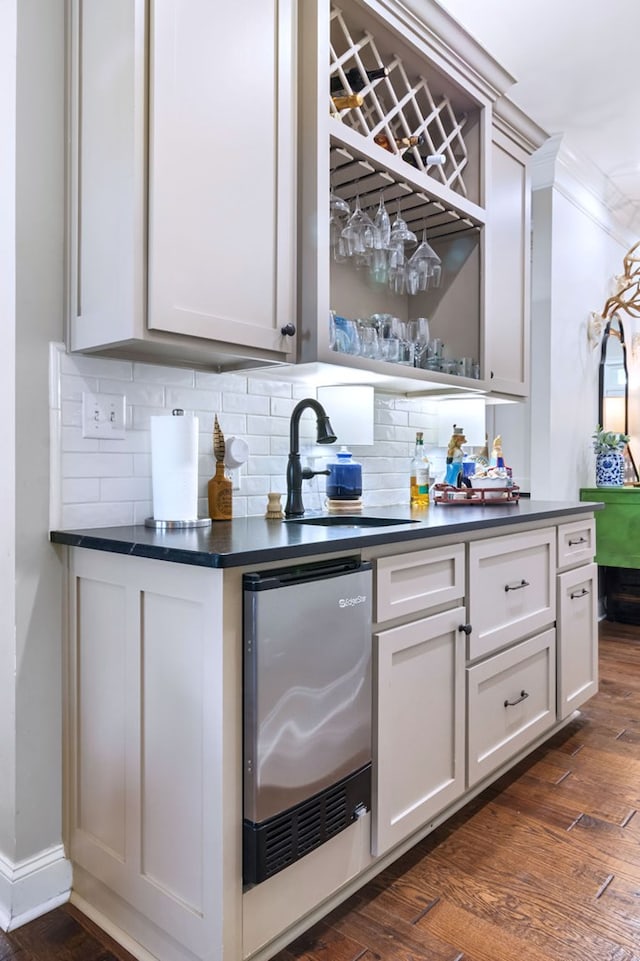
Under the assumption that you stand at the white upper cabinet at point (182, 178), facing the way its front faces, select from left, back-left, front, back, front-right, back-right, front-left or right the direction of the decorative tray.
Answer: left

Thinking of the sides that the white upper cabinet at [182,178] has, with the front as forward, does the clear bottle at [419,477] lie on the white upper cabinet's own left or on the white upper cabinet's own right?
on the white upper cabinet's own left

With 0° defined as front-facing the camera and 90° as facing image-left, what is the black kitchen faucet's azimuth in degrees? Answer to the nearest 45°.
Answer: approximately 315°

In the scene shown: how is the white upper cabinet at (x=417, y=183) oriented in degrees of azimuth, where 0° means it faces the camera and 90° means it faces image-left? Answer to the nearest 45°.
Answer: approximately 315°
